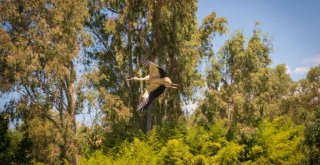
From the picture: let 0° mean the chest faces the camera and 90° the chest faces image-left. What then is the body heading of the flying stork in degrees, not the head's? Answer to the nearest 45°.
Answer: approximately 90°

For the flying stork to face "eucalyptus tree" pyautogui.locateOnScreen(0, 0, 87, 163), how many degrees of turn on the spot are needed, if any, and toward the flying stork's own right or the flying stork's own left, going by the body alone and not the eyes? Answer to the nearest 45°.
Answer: approximately 45° to the flying stork's own right

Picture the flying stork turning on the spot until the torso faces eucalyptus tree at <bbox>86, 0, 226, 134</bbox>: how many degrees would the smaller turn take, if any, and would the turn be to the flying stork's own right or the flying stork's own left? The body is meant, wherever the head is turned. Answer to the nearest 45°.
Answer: approximately 90° to the flying stork's own right

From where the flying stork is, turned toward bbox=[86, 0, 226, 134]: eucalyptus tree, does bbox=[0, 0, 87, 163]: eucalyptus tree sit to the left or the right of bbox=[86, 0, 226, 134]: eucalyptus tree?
left
